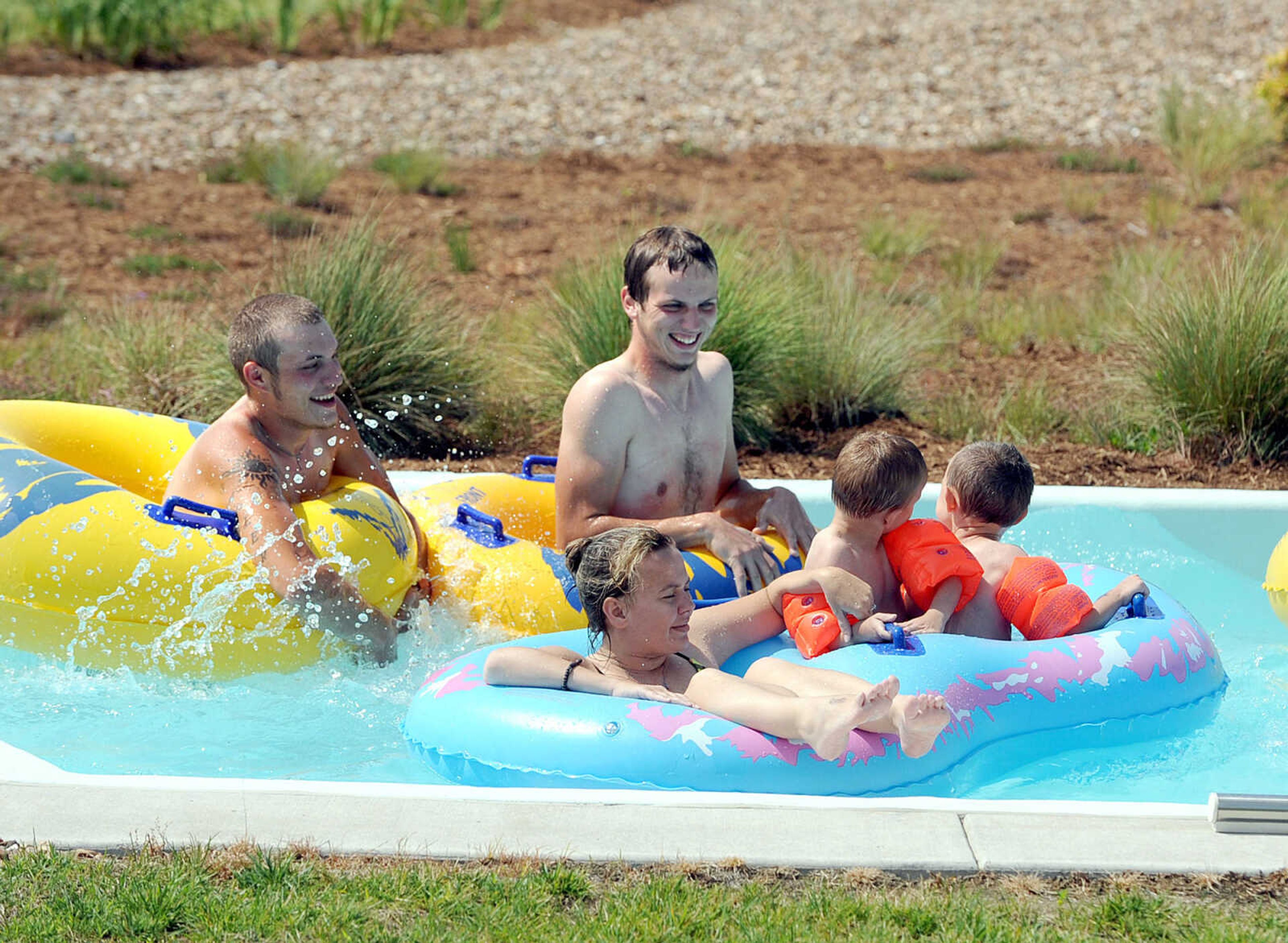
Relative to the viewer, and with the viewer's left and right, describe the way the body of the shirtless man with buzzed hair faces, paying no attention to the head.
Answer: facing the viewer and to the right of the viewer

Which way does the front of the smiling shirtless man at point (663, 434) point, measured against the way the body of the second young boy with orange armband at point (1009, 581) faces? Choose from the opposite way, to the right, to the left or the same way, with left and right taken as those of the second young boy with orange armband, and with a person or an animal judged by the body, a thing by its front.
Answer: the opposite way

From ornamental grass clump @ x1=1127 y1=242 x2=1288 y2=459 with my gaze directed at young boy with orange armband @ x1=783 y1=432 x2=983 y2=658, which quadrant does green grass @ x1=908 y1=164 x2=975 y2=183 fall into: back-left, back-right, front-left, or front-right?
back-right

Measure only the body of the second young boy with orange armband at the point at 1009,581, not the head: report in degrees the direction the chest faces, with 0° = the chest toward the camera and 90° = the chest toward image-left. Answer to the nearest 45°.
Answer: approximately 135°

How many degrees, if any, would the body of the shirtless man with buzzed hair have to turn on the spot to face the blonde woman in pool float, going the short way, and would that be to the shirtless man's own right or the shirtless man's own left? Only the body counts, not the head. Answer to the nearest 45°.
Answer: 0° — they already face them

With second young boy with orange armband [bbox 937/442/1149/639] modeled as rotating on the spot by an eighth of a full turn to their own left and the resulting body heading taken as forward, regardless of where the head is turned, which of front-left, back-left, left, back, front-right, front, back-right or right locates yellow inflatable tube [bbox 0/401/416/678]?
front

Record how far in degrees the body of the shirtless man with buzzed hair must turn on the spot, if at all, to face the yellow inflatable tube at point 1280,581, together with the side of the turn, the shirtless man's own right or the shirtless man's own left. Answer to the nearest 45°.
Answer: approximately 45° to the shirtless man's own left

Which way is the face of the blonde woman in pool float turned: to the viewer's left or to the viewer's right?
to the viewer's right

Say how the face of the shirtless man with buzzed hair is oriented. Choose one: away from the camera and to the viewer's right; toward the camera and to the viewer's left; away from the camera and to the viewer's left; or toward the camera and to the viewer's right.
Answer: toward the camera and to the viewer's right

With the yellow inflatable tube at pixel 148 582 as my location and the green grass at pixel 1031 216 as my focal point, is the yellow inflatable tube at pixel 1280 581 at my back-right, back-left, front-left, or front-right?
front-right

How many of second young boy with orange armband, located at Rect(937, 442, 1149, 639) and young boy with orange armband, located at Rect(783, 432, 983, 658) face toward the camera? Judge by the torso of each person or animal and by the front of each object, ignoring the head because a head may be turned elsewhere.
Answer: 0

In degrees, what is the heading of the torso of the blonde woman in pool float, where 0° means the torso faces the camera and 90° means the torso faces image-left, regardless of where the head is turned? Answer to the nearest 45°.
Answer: approximately 315°

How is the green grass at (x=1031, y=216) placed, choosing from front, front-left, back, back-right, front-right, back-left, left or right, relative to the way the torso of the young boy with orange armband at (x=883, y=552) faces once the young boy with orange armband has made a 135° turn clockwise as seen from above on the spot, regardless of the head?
back
